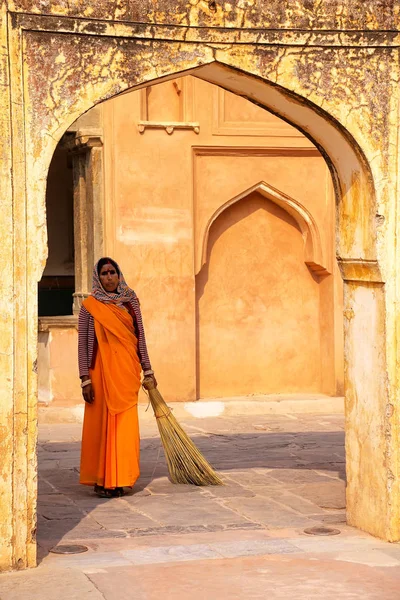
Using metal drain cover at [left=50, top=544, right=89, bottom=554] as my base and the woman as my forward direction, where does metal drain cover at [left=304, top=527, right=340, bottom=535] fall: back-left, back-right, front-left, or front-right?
front-right

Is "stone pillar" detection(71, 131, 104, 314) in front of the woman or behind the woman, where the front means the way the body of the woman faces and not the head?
behind

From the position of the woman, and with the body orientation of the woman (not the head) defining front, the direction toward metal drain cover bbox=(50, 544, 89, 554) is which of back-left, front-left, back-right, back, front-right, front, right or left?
front

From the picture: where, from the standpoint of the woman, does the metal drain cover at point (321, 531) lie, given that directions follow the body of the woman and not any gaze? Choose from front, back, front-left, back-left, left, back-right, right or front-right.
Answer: front-left

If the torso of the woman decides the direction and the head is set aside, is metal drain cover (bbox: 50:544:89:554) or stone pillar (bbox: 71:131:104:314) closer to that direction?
the metal drain cover

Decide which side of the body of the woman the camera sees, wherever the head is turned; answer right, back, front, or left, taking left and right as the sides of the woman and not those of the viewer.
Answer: front

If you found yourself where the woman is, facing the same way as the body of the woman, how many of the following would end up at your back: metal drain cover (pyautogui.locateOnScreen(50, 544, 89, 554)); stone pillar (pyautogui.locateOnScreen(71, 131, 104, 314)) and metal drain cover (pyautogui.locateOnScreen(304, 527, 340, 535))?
1

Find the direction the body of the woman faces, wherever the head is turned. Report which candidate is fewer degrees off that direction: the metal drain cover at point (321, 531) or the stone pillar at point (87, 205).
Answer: the metal drain cover
